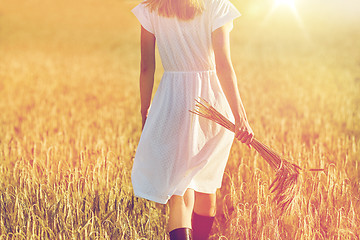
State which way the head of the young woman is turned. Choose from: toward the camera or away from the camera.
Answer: away from the camera

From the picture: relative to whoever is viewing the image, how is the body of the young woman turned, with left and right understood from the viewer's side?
facing away from the viewer
